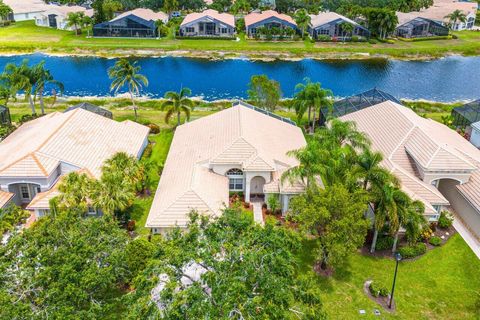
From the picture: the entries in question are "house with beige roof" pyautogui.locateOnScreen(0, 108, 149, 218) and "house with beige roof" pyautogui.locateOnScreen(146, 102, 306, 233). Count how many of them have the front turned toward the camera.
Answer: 2

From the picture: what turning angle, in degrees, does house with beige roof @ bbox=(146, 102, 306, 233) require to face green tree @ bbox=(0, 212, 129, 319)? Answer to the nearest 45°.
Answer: approximately 45° to its right

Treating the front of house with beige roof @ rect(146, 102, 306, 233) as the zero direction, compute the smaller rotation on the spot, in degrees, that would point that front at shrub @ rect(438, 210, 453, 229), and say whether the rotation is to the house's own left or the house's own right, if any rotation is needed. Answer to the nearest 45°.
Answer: approximately 90° to the house's own left

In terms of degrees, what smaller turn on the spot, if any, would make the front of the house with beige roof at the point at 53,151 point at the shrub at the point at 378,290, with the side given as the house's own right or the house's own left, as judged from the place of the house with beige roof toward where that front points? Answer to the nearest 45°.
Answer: approximately 45° to the house's own left

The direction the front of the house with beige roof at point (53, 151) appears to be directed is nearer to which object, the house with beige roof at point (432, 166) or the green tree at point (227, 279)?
the green tree

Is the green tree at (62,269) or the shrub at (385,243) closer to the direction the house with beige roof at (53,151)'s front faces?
the green tree

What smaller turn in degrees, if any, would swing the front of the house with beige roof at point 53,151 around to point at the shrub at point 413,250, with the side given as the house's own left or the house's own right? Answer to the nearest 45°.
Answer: approximately 45° to the house's own left

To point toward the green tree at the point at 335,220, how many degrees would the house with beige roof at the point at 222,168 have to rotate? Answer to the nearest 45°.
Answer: approximately 45° to its left

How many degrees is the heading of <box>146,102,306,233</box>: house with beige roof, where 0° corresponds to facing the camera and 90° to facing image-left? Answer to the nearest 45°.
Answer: approximately 0°

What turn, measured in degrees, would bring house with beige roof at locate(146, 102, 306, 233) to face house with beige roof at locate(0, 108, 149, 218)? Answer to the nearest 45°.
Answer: approximately 90° to its right

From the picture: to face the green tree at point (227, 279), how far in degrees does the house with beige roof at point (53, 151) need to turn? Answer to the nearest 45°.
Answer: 0° — it already faces it
